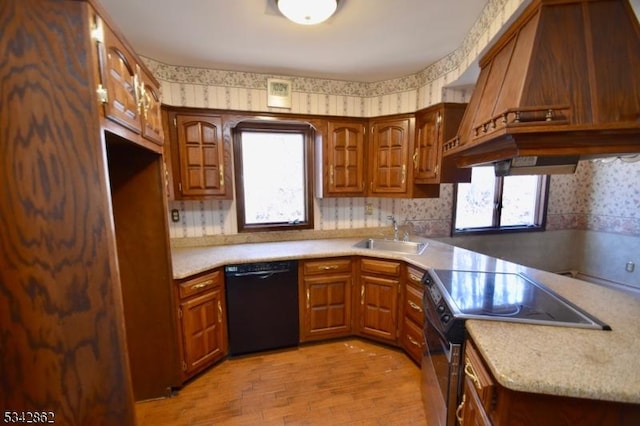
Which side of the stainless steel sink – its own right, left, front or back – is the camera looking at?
front

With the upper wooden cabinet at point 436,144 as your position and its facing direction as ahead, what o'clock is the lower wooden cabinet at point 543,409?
The lower wooden cabinet is roughly at 10 o'clock from the upper wooden cabinet.

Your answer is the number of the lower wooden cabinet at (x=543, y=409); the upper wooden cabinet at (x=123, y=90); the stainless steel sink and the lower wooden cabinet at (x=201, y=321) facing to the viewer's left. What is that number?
1

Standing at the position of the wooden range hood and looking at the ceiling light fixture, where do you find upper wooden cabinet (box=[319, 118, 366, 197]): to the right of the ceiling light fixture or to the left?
right

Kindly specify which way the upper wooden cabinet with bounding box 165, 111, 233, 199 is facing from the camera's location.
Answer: facing the viewer

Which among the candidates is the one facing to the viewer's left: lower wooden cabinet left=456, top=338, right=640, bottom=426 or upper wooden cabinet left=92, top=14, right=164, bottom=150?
the lower wooden cabinet

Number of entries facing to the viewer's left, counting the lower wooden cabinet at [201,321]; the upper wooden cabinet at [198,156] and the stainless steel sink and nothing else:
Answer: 0

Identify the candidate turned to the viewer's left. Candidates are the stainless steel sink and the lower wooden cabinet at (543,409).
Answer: the lower wooden cabinet

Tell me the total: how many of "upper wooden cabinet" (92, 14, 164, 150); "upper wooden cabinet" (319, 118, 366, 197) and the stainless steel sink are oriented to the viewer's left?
0

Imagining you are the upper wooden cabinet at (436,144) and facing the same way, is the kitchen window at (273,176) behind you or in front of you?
in front

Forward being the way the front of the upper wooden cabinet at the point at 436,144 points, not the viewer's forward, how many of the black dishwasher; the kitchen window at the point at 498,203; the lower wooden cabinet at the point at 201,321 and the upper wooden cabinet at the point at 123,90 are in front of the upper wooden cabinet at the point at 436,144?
3

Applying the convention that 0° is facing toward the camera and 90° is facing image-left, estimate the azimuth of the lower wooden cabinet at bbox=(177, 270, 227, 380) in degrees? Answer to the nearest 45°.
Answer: approximately 315°
